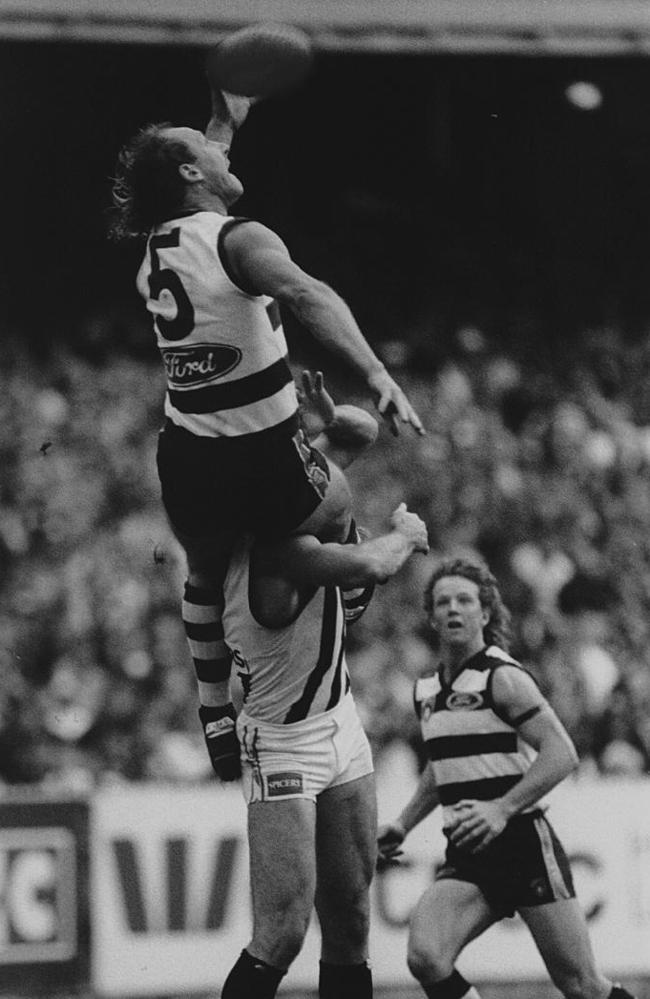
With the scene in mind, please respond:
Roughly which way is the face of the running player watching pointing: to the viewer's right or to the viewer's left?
to the viewer's left

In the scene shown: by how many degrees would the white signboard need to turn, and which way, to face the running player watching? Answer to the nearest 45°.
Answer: approximately 45° to its left

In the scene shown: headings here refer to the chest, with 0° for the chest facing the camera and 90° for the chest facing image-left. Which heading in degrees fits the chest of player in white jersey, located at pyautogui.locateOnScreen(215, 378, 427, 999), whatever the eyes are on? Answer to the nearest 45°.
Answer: approximately 315°

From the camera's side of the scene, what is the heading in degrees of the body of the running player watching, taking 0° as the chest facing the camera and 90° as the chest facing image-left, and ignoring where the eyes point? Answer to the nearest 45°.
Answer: approximately 45°

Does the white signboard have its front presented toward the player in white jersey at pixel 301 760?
yes

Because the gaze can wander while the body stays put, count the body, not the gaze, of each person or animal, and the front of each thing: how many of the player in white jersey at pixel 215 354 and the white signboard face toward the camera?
1

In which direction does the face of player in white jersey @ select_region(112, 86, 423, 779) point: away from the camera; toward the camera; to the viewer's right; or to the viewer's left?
to the viewer's right

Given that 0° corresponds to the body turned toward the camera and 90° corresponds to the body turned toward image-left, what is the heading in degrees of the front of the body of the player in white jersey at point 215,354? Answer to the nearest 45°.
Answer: approximately 225°

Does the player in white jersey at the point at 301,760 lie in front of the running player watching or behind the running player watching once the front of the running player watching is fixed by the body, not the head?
in front

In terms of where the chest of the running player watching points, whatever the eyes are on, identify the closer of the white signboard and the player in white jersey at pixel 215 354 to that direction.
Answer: the player in white jersey

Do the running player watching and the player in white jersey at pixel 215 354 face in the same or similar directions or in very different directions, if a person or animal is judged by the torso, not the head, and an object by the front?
very different directions
